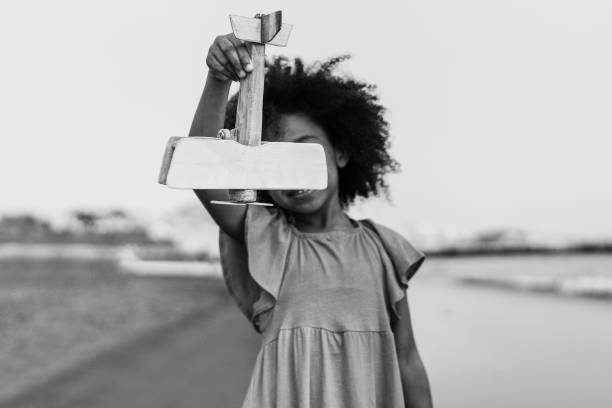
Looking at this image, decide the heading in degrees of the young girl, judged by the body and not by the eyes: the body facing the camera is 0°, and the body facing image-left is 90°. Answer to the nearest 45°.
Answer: approximately 0°
